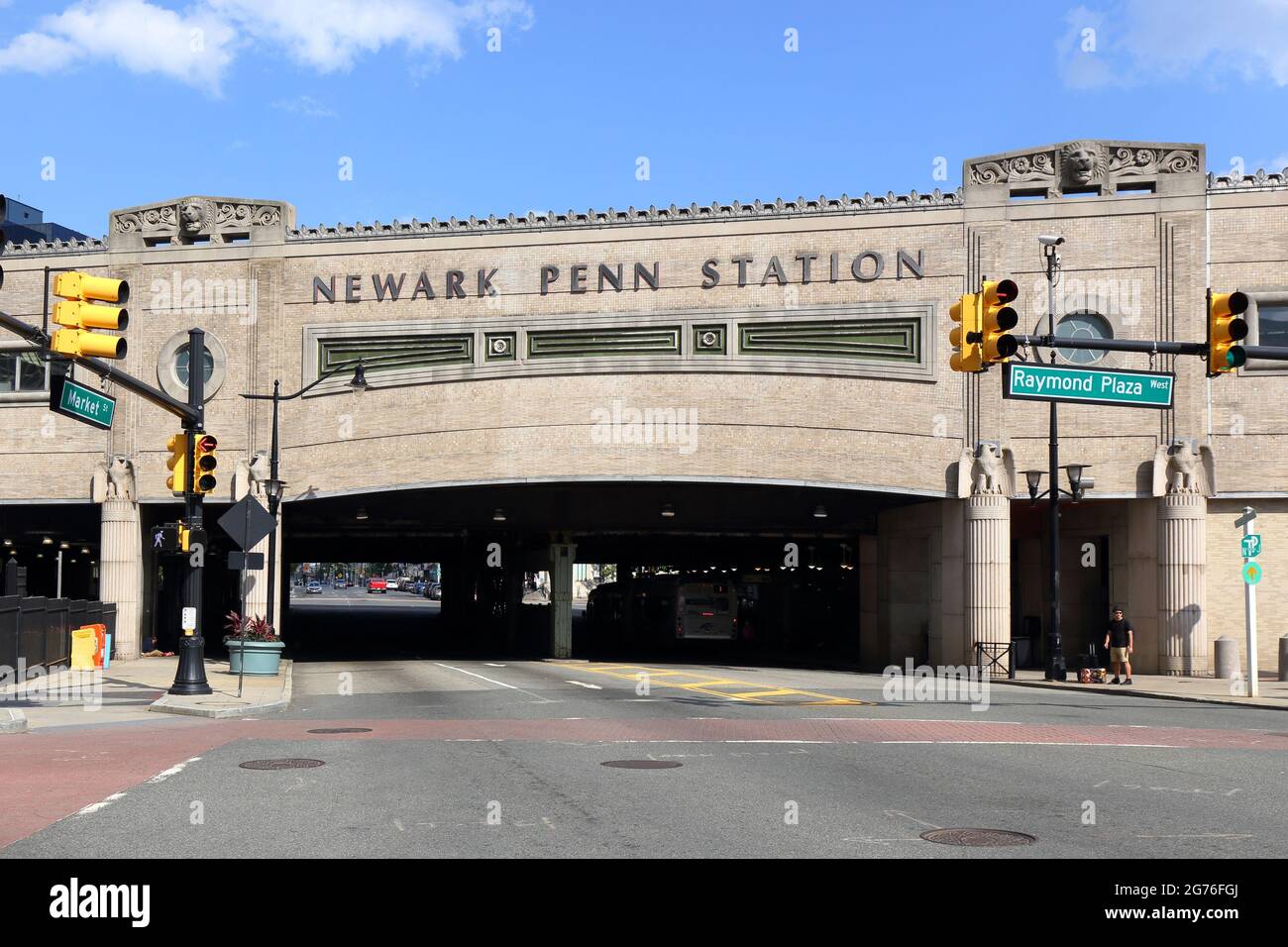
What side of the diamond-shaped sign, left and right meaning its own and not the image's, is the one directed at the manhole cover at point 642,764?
back

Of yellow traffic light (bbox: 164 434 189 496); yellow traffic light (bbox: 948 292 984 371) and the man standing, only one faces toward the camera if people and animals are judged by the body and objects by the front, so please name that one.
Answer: the man standing

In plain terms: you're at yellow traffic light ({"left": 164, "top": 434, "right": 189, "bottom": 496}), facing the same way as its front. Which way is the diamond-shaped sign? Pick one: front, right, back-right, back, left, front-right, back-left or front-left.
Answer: back-right

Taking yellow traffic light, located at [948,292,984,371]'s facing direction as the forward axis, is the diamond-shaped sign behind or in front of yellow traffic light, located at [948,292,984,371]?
in front

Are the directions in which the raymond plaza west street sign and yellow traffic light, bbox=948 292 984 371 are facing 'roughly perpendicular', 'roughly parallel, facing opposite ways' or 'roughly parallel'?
roughly perpendicular

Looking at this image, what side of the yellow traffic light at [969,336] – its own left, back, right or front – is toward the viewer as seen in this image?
left

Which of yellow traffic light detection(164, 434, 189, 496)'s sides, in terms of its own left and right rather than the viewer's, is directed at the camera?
left

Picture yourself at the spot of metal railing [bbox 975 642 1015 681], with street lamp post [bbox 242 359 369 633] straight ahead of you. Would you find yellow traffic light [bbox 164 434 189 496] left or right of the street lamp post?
left

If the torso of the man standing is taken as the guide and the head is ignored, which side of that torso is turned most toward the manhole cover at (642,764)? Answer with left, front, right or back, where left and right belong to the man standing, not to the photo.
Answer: front

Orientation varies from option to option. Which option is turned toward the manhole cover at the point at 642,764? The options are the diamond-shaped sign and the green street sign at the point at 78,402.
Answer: the green street sign
